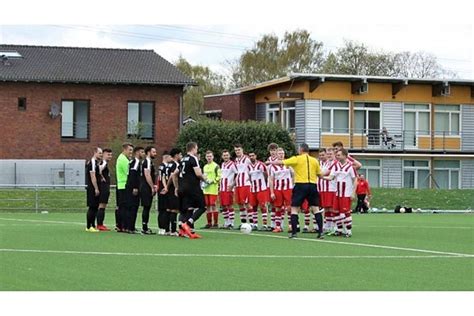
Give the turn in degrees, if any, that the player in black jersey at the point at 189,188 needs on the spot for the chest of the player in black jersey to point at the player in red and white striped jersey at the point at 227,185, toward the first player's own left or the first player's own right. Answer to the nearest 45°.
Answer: approximately 45° to the first player's own left

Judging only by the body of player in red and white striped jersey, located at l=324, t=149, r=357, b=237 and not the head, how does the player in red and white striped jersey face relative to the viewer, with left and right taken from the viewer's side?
facing the viewer and to the left of the viewer

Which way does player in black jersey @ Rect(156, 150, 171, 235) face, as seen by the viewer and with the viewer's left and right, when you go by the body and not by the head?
facing to the right of the viewer

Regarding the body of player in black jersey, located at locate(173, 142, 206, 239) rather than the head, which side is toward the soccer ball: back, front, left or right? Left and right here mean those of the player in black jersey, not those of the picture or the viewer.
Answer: front

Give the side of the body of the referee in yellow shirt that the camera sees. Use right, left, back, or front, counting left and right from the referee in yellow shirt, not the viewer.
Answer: back

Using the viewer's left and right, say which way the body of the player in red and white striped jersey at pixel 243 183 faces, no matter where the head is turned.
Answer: facing the viewer

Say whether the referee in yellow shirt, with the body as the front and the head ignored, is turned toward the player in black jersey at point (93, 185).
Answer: no

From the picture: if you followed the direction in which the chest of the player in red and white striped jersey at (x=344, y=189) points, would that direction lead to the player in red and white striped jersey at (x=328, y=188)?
no

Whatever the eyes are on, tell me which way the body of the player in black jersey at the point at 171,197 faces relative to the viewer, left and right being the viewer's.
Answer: facing to the right of the viewer
